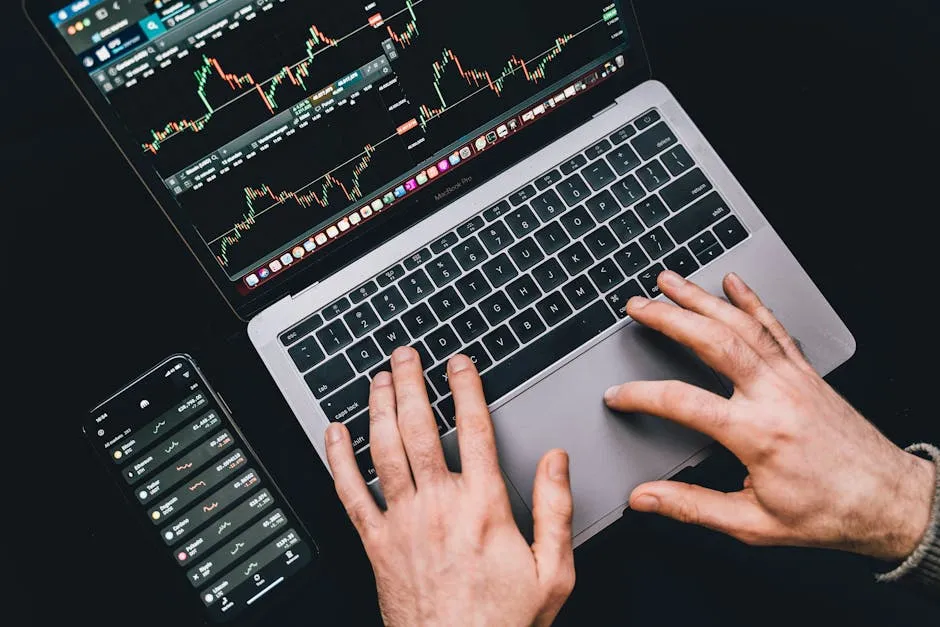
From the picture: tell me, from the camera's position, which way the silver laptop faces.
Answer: facing the viewer and to the right of the viewer
